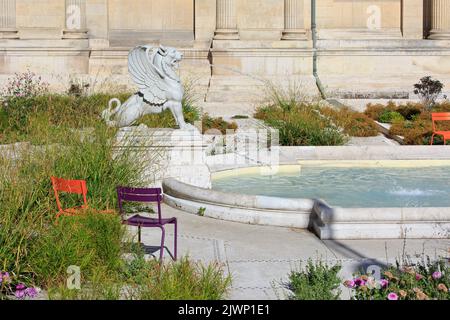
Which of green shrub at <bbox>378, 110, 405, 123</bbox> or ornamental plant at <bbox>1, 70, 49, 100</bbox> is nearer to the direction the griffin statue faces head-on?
the green shrub

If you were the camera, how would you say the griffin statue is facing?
facing to the right of the viewer

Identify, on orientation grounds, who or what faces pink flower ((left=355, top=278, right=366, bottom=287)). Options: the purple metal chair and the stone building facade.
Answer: the stone building facade

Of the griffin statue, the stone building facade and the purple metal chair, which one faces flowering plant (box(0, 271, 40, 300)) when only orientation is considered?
the stone building facade

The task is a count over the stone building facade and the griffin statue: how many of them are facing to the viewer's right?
1

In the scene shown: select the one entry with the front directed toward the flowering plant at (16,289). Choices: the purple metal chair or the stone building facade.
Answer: the stone building facade

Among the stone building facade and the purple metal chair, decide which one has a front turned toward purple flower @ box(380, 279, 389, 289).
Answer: the stone building facade
